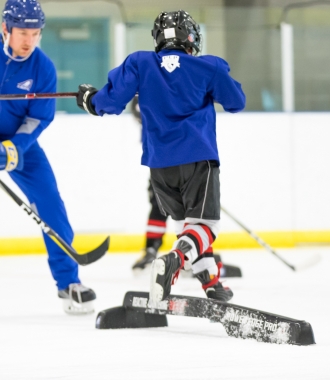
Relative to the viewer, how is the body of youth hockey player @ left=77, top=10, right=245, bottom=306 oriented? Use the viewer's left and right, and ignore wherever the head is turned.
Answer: facing away from the viewer

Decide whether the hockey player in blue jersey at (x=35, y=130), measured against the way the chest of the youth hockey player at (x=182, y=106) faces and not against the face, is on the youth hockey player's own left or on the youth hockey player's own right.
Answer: on the youth hockey player's own left
